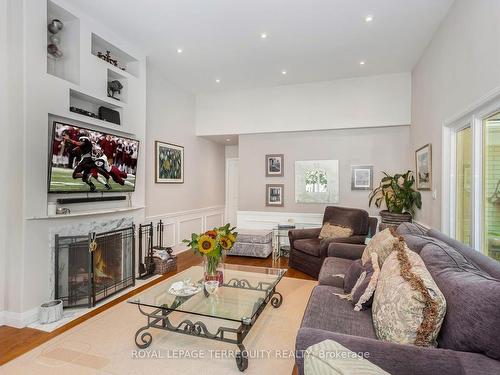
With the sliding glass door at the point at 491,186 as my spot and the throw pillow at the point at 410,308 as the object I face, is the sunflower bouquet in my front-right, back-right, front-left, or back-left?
front-right

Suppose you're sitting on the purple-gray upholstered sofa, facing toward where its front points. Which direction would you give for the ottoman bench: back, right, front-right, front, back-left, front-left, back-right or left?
front-right

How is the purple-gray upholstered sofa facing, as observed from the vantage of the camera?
facing to the left of the viewer

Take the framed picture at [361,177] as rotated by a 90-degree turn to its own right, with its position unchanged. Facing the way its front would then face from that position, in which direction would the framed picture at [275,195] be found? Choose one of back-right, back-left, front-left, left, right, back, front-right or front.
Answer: front

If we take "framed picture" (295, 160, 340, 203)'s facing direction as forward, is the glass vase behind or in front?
in front

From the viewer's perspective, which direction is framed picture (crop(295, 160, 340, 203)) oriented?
toward the camera

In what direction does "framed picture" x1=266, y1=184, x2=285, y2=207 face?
toward the camera

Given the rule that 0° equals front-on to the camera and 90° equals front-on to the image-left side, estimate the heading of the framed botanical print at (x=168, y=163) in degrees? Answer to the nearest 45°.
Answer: approximately 315°

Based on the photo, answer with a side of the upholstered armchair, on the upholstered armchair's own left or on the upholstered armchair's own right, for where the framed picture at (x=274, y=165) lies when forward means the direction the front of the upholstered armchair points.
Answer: on the upholstered armchair's own right

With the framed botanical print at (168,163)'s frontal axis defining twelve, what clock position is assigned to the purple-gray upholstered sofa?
The purple-gray upholstered sofa is roughly at 1 o'clock from the framed botanical print.

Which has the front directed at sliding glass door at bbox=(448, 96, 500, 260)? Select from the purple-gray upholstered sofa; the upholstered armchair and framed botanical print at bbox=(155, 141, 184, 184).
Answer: the framed botanical print

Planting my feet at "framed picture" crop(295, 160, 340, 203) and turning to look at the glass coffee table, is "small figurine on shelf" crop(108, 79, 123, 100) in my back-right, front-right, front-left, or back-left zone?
front-right

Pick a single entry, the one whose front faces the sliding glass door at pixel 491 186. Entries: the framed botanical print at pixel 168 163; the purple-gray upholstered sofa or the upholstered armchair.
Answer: the framed botanical print

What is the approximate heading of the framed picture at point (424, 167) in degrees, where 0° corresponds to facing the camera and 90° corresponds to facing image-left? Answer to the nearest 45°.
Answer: approximately 45°

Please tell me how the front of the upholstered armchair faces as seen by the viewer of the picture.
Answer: facing the viewer and to the left of the viewer

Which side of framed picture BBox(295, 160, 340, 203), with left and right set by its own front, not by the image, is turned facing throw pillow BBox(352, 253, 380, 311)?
front

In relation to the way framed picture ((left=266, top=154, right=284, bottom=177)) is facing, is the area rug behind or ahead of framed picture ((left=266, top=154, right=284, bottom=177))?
ahead
